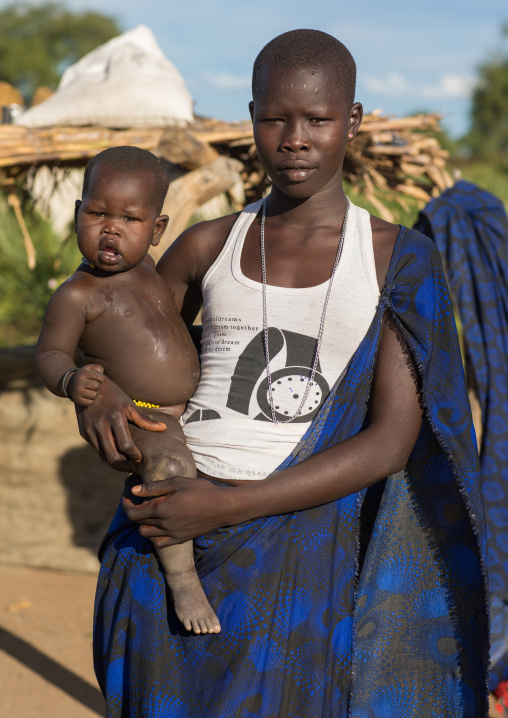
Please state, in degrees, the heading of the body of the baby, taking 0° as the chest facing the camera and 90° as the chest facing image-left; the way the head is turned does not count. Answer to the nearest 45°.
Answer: approximately 315°

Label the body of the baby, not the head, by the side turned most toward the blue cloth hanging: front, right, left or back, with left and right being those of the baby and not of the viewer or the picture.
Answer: left

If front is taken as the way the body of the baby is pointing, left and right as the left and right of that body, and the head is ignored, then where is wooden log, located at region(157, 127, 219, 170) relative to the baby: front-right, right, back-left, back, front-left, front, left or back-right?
back-left

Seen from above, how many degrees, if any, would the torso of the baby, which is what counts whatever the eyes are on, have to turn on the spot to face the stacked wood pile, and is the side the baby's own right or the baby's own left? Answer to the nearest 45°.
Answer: approximately 135° to the baby's own left

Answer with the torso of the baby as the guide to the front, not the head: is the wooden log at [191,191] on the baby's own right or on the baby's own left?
on the baby's own left

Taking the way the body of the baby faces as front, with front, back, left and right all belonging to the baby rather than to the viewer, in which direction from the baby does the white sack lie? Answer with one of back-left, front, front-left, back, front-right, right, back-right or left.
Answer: back-left
